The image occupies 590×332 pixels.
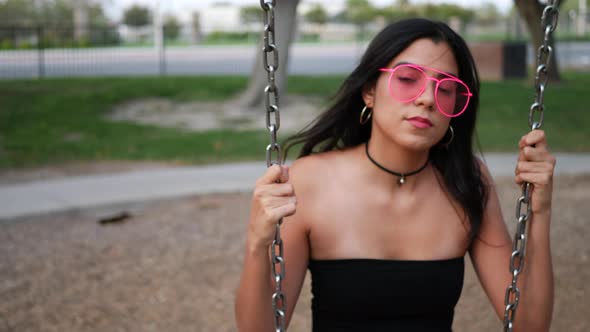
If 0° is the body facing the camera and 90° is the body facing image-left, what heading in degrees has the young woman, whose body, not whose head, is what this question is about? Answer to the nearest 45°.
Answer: approximately 0°

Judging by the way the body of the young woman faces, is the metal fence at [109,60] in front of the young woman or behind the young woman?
behind
